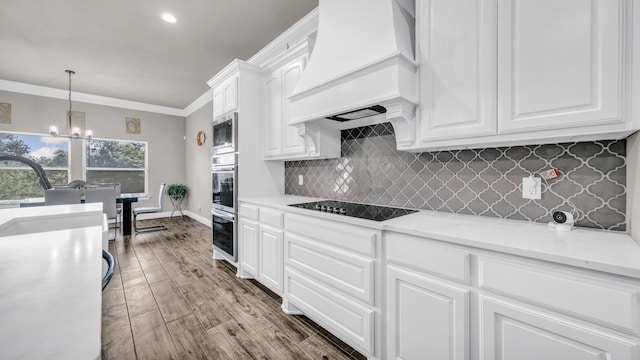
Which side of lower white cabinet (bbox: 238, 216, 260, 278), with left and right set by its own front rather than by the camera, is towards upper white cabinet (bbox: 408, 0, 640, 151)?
left

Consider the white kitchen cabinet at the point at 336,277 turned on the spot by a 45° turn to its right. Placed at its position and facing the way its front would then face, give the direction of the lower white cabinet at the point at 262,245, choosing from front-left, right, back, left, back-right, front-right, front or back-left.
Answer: front-right

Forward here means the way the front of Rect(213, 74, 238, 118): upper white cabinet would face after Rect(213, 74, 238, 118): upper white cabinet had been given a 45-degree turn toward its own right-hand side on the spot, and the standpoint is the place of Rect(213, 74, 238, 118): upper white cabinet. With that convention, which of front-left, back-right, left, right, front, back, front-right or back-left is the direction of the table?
front-right

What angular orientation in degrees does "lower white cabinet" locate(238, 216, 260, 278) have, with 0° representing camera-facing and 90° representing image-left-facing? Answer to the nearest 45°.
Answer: approximately 45°

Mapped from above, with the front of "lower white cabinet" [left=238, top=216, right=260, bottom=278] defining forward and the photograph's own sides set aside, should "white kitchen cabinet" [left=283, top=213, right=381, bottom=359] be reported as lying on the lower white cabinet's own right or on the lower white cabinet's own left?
on the lower white cabinet's own left

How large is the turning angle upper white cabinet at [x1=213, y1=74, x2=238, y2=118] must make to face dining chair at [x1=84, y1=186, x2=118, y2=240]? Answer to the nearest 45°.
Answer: approximately 90° to its right

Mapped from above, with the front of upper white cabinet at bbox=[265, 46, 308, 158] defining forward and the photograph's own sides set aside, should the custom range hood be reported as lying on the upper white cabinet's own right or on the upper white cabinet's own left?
on the upper white cabinet's own left

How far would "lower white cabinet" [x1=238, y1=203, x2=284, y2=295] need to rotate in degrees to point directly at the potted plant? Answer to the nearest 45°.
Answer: approximately 90° to its right

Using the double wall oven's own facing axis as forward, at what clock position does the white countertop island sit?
The white countertop island is roughly at 11 o'clock from the double wall oven.

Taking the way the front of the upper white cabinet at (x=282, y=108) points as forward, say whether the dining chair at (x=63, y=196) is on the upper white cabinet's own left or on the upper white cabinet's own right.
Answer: on the upper white cabinet's own right
